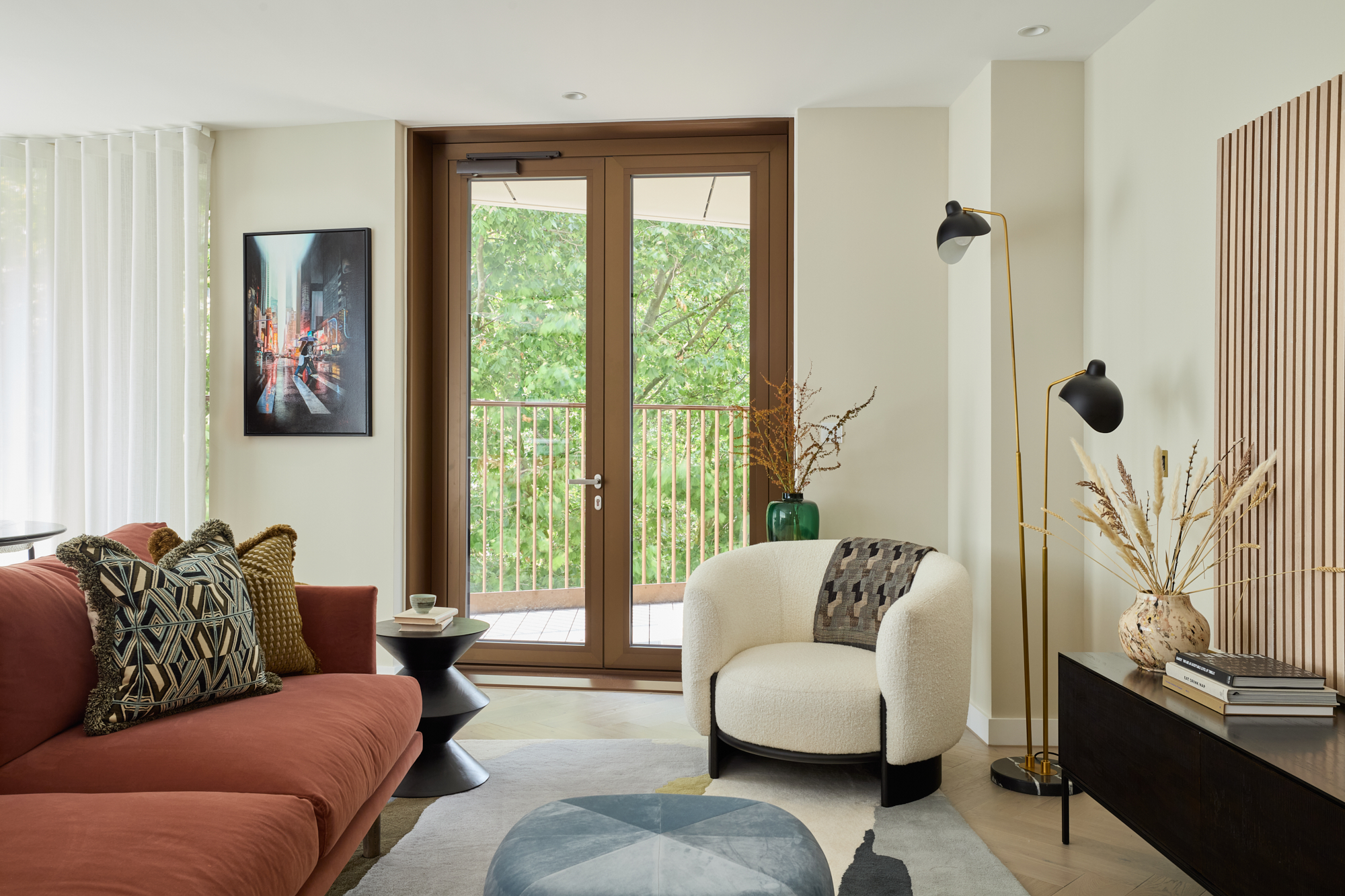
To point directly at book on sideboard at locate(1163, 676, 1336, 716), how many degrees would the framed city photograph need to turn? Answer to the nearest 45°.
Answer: approximately 45° to its left

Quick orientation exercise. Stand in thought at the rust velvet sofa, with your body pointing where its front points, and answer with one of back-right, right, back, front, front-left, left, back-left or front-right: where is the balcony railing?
left

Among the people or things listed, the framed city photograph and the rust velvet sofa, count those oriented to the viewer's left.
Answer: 0

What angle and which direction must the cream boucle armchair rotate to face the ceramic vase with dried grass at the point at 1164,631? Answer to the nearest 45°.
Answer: approximately 90° to its left

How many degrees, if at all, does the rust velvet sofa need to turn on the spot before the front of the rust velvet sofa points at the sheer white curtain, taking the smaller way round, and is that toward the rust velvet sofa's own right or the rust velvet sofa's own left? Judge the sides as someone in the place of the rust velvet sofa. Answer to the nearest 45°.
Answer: approximately 135° to the rust velvet sofa's own left

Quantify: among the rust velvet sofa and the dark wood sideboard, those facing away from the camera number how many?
0

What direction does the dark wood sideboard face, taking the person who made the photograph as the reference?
facing the viewer and to the left of the viewer

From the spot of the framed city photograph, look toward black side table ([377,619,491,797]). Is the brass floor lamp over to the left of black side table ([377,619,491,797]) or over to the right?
left

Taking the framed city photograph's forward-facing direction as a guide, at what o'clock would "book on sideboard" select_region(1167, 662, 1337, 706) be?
The book on sideboard is roughly at 11 o'clock from the framed city photograph.

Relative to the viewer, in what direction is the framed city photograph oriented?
toward the camera

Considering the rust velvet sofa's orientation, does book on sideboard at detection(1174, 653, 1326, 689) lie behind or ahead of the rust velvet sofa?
ahead

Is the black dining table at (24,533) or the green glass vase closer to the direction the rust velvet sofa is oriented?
the green glass vase

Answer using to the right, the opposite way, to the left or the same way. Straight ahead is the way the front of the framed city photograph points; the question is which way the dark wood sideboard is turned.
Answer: to the right

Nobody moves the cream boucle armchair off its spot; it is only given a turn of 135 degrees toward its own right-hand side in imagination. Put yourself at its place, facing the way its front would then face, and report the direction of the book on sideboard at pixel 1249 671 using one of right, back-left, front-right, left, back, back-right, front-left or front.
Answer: back-right

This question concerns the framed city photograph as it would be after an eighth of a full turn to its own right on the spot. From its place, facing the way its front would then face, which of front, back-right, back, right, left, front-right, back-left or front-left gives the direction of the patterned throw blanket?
left

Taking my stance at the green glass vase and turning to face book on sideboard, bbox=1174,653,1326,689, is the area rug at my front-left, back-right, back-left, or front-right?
front-right

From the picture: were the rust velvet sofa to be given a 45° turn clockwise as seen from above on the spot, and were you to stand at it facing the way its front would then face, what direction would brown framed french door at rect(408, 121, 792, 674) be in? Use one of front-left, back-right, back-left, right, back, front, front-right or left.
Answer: back-left

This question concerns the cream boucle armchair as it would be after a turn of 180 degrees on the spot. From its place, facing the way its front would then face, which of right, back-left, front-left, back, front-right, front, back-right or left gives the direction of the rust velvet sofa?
back

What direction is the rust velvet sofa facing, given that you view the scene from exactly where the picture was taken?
facing the viewer and to the right of the viewer
